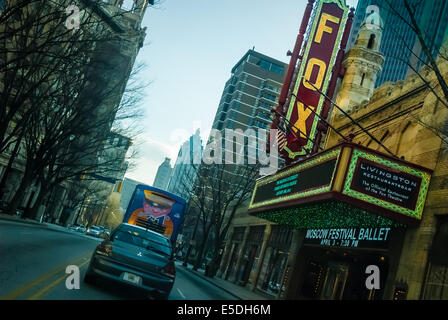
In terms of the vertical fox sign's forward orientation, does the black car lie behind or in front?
in front

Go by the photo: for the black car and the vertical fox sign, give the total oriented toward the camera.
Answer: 1

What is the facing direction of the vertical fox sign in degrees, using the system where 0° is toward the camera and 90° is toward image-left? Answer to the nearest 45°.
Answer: approximately 0°

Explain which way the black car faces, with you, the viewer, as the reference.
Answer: facing away from the viewer

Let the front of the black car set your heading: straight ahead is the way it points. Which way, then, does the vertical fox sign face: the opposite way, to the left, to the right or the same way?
the opposite way

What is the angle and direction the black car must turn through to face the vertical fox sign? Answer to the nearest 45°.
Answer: approximately 45° to its right
